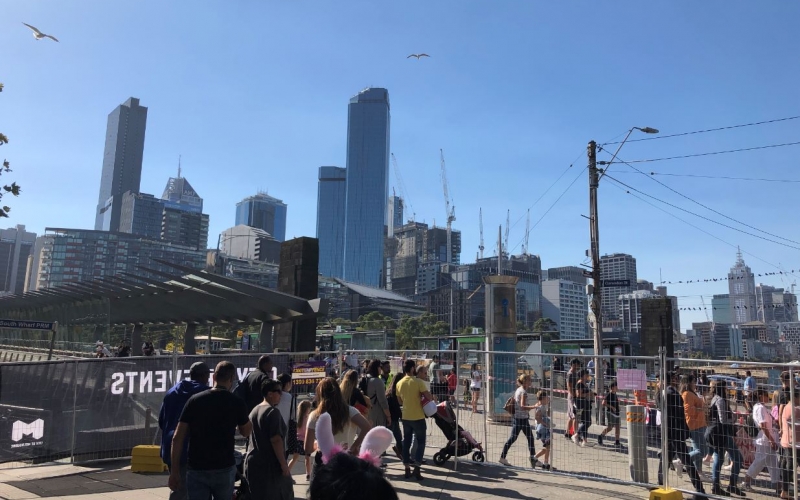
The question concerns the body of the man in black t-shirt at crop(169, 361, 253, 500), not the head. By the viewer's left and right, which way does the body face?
facing away from the viewer

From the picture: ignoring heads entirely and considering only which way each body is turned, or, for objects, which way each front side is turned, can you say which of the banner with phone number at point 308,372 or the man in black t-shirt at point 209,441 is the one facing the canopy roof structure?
the man in black t-shirt

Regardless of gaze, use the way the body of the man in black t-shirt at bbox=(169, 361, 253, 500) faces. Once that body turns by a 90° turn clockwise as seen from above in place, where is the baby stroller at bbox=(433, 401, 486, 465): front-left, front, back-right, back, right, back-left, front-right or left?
front-left

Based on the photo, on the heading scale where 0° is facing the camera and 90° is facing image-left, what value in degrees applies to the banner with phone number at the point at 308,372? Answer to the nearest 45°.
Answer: approximately 0°

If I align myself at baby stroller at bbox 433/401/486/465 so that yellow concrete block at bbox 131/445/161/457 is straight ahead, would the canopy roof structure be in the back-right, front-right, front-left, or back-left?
front-right

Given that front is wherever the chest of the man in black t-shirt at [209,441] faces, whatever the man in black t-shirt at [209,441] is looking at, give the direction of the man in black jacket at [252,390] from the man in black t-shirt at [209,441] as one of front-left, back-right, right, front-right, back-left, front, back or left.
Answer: front

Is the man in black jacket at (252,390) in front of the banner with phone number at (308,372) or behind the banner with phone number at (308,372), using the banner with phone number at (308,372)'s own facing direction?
in front
